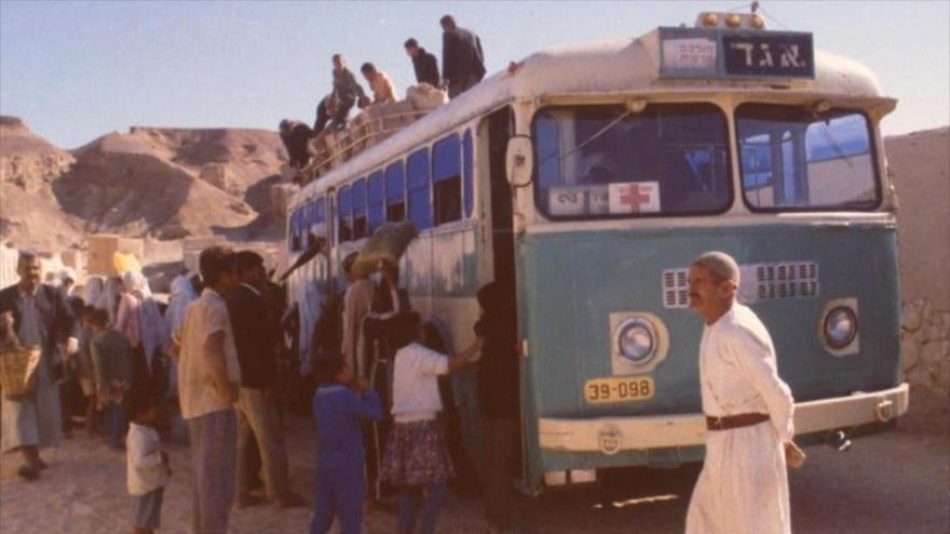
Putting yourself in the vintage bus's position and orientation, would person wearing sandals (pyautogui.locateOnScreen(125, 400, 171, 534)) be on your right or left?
on your right

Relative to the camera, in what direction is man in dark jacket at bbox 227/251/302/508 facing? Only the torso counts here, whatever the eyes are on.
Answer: to the viewer's right

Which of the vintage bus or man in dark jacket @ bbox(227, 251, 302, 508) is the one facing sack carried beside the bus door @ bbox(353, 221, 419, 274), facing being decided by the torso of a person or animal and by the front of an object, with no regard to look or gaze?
the man in dark jacket

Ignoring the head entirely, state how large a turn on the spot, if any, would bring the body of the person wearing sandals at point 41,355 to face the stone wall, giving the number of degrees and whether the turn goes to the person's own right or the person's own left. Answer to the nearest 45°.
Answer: approximately 90° to the person's own left

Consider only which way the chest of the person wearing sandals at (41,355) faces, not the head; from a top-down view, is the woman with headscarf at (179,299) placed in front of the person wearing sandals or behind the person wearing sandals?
behind

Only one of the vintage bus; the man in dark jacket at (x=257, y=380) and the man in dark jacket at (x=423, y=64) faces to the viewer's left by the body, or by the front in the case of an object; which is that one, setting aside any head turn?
the man in dark jacket at (x=423, y=64)

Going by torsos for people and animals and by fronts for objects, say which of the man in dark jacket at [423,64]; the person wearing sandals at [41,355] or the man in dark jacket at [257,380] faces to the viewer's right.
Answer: the man in dark jacket at [257,380]

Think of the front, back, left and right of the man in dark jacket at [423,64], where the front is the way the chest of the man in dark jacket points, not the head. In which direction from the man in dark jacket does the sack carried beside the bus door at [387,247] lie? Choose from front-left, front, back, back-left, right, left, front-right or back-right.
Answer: left

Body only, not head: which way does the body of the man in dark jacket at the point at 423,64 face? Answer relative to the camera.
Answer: to the viewer's left

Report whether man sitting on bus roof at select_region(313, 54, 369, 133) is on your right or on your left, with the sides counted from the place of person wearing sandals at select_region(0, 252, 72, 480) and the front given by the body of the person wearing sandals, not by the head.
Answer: on your left
